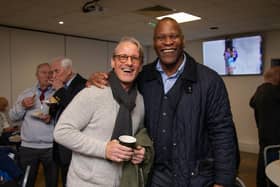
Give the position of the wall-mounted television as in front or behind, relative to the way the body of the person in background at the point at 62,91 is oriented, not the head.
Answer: behind

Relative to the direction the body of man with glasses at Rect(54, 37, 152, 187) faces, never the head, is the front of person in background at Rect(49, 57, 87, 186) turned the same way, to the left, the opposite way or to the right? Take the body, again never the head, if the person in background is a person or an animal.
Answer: to the right

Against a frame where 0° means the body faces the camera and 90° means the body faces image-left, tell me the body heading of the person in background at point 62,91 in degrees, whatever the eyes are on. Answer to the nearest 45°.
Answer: approximately 45°

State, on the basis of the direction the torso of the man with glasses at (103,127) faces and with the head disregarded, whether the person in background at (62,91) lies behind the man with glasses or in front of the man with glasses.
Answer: behind

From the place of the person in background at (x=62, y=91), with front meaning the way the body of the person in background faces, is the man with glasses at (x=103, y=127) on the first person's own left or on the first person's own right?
on the first person's own left

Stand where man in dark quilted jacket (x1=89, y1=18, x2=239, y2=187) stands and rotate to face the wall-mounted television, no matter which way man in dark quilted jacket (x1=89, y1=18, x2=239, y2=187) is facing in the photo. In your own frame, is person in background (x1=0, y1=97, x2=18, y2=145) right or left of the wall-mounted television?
left

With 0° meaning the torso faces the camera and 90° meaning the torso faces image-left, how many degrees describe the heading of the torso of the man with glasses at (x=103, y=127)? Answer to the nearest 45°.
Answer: approximately 315°

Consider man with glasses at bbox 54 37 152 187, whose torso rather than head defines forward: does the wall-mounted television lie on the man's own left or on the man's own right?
on the man's own left
